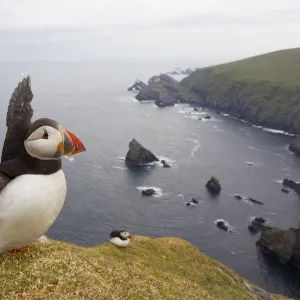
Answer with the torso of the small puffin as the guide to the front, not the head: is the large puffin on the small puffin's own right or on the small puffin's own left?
on the small puffin's own right

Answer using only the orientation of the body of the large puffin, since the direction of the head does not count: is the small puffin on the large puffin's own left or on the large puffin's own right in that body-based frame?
on the large puffin's own left
